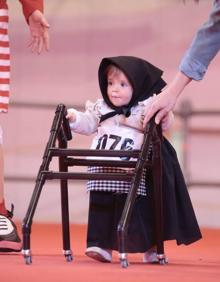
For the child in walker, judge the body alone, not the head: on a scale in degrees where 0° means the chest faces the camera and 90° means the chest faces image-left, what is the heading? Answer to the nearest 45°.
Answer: approximately 45°

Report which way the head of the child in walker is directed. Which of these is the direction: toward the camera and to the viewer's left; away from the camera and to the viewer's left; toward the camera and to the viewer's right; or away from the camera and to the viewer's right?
toward the camera and to the viewer's left
